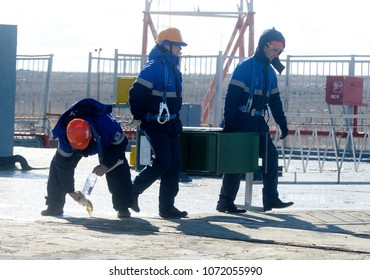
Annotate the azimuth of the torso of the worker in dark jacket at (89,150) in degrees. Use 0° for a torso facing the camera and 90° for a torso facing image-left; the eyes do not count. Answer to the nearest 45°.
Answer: approximately 0°

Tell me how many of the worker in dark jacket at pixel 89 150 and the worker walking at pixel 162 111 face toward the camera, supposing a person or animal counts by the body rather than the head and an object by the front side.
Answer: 1

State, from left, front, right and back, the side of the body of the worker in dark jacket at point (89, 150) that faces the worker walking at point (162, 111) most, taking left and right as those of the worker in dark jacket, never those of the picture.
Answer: left
